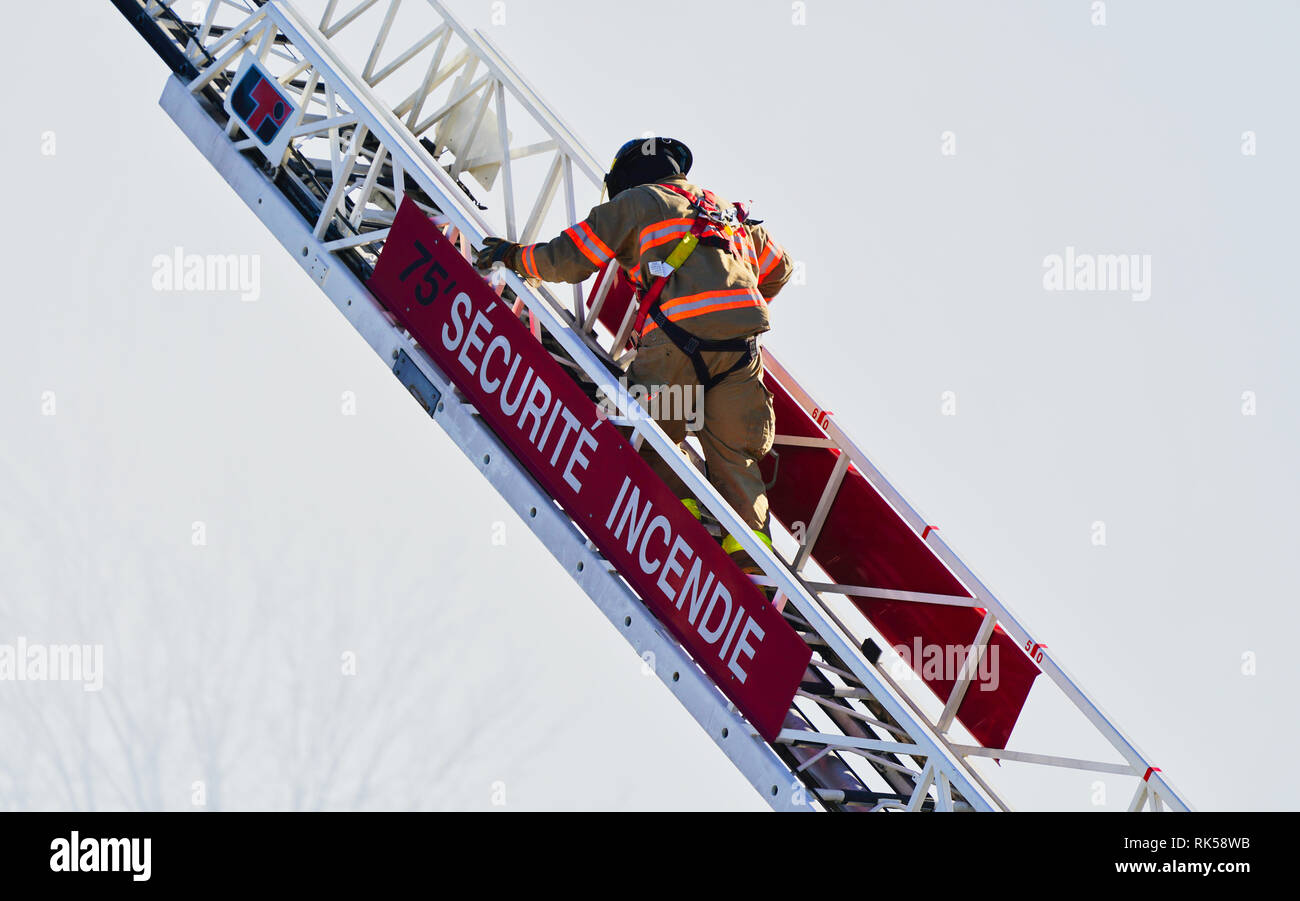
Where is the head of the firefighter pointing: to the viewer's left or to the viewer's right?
to the viewer's left

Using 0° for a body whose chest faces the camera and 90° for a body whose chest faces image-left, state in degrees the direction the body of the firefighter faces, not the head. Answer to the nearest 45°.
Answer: approximately 135°
